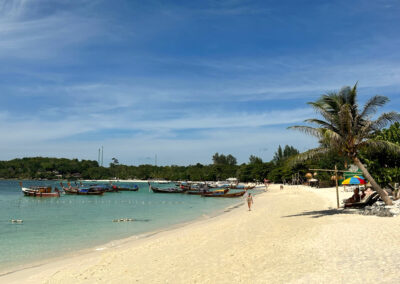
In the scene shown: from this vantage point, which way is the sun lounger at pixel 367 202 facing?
to the viewer's left
